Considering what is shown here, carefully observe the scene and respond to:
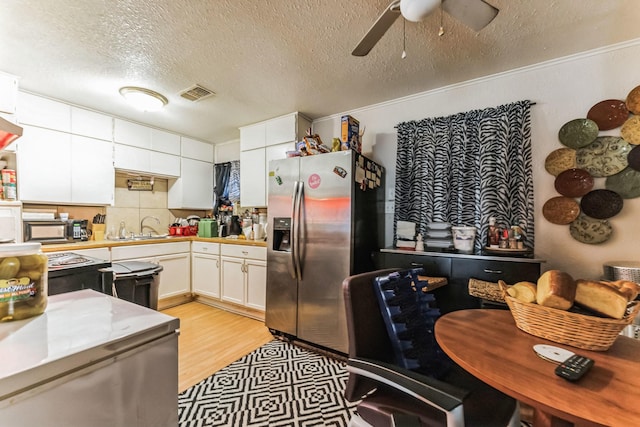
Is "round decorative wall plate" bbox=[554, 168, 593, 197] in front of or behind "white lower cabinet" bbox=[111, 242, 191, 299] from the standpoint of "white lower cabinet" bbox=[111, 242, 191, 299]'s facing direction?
in front

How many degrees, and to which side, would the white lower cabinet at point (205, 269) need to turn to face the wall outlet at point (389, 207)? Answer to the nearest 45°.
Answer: approximately 90° to its left

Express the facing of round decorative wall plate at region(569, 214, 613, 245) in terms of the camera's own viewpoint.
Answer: facing the viewer

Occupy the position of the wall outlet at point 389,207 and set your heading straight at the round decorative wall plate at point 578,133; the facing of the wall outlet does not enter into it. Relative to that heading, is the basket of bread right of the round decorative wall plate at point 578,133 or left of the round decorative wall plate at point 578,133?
right

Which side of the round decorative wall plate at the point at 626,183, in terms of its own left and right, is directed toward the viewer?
front

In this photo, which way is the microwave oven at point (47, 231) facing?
toward the camera

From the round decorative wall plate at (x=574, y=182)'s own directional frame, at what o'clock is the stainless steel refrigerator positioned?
The stainless steel refrigerator is roughly at 2 o'clock from the round decorative wall plate.

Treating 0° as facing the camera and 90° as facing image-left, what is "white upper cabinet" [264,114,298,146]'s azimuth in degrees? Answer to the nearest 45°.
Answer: approximately 45°

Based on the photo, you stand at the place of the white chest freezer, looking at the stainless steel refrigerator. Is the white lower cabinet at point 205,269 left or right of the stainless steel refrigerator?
left

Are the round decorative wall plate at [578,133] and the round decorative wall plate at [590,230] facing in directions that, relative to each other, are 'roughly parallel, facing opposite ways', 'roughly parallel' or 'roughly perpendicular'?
roughly parallel

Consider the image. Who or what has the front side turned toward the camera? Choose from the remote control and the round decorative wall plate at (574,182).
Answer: the round decorative wall plate

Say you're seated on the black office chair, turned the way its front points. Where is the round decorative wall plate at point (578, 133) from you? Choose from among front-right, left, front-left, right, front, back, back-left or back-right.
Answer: left
